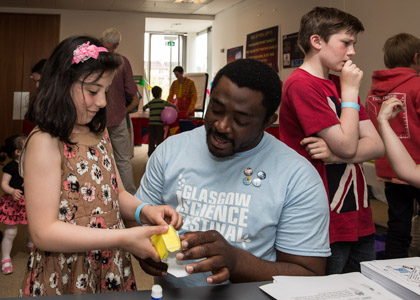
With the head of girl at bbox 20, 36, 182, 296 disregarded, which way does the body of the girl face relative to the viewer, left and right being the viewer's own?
facing the viewer and to the right of the viewer

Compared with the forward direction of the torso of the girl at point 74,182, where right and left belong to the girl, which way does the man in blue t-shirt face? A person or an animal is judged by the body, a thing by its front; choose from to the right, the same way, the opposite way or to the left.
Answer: to the right

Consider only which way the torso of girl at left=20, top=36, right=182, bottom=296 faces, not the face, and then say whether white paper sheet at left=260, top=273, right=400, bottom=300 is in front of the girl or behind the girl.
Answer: in front

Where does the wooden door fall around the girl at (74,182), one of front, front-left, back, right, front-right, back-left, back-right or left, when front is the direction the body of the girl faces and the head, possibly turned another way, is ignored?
back-left

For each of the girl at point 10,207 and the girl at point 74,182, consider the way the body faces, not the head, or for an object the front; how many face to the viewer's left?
0

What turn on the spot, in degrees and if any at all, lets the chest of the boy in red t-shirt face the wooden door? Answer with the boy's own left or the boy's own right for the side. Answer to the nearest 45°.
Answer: approximately 180°

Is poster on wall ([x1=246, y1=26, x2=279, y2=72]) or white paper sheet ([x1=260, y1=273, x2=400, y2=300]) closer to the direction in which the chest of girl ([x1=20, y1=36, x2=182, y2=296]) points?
the white paper sheet

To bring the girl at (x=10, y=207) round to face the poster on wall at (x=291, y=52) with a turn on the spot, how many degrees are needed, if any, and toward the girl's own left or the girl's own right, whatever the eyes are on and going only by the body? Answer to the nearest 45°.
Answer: approximately 90° to the girl's own left

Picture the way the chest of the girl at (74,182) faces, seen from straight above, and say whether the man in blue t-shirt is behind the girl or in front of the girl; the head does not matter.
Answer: in front

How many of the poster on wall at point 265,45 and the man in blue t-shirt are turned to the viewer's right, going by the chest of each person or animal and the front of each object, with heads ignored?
0

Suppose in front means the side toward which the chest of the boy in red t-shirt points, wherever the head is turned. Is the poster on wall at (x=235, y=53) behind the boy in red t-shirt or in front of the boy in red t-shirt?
behind
